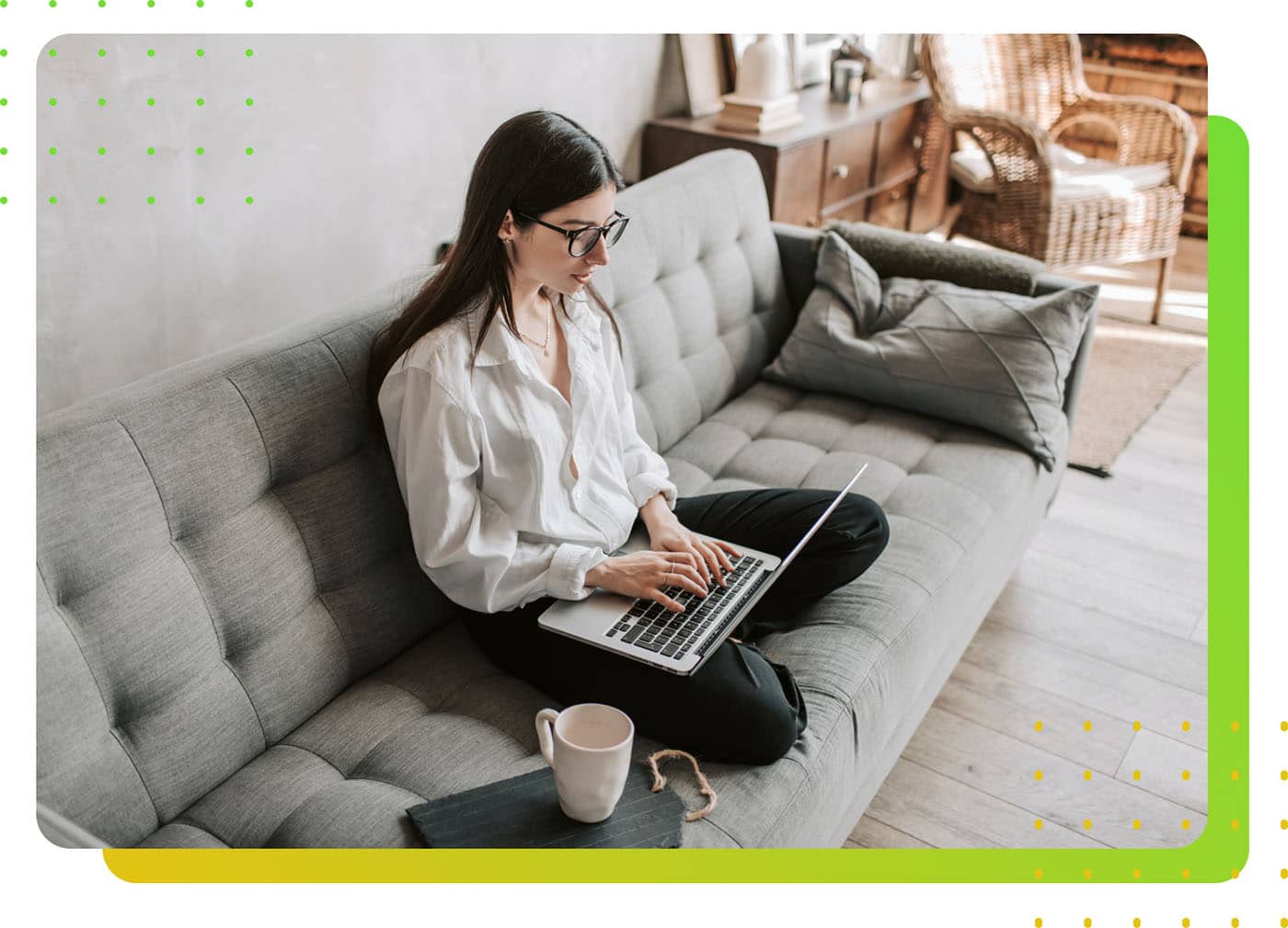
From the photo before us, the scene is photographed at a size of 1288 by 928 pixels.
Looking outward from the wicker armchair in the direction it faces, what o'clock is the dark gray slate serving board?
The dark gray slate serving board is roughly at 2 o'clock from the wicker armchair.

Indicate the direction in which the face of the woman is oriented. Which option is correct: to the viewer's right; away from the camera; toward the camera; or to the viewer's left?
to the viewer's right

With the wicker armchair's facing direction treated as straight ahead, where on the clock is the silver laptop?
The silver laptop is roughly at 2 o'clock from the wicker armchair.

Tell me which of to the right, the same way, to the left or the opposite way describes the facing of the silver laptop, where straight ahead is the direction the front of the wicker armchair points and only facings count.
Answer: the opposite way

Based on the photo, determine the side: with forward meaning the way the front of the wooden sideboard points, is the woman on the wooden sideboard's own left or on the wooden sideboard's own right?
on the wooden sideboard's own right

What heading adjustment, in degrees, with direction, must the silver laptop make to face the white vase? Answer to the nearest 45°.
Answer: approximately 45° to its right

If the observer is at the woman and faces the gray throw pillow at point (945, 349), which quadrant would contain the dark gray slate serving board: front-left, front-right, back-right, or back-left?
back-right
